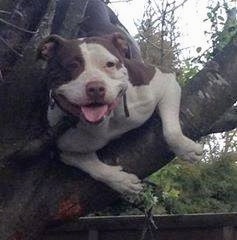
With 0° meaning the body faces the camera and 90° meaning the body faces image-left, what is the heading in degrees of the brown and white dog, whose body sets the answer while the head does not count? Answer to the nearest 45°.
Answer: approximately 45°
